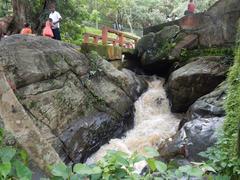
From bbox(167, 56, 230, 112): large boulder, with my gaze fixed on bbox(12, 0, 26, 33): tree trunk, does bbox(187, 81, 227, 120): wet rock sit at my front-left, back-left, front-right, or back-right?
back-left

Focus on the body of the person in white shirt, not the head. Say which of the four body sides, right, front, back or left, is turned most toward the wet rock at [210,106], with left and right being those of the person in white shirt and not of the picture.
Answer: left

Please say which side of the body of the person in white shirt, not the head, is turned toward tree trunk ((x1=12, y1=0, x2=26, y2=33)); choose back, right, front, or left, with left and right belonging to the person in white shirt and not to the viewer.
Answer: right

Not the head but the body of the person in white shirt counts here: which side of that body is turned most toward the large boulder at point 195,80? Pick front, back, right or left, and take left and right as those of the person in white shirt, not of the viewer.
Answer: left

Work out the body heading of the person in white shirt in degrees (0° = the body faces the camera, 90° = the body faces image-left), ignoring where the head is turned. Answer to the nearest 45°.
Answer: approximately 45°

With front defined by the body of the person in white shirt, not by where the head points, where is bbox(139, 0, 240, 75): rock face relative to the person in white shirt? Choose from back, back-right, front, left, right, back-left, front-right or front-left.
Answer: back-left
